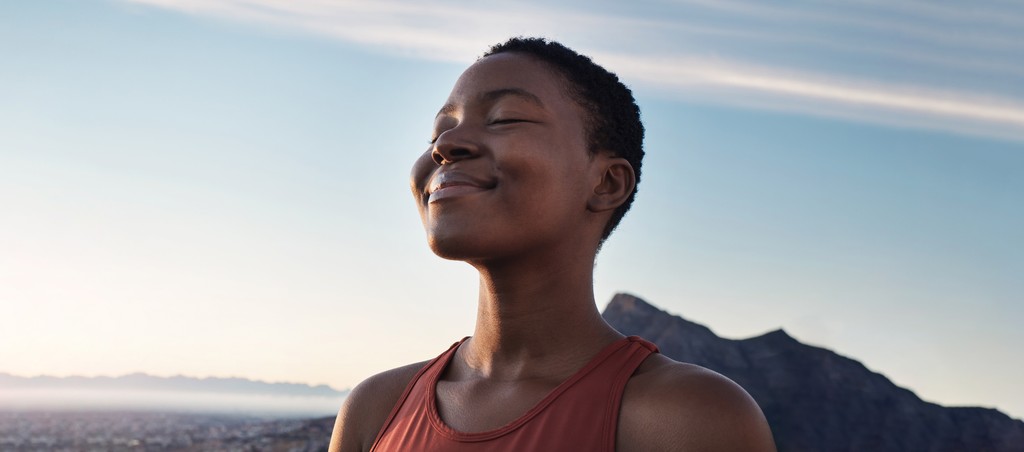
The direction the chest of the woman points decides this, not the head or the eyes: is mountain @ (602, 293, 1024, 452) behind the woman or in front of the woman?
behind

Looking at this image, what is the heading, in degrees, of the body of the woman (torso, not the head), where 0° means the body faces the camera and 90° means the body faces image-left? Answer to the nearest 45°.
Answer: approximately 45°
